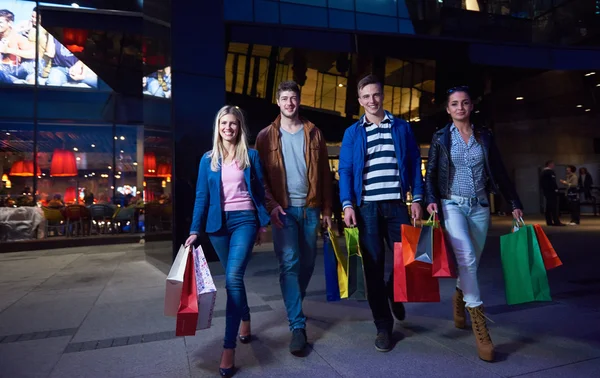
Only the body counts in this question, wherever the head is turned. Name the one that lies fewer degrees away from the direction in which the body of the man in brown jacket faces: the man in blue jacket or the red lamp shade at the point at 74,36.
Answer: the man in blue jacket

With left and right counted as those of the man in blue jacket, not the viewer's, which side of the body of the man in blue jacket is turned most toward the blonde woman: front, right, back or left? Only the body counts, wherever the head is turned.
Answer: right

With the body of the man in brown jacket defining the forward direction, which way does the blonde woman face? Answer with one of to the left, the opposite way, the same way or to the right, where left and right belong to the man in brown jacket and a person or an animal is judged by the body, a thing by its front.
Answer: the same way

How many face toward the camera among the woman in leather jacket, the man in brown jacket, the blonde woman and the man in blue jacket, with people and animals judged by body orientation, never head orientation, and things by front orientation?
4

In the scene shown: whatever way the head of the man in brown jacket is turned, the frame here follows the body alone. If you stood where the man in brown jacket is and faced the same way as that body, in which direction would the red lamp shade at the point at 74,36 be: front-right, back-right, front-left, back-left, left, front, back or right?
back-right

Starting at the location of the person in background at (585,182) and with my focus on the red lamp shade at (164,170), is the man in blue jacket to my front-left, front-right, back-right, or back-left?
front-left

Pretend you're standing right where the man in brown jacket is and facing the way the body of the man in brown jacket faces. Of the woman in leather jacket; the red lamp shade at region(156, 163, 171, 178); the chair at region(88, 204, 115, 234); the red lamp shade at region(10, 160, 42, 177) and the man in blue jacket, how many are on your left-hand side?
2

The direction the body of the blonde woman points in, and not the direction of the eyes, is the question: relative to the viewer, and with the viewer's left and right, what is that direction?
facing the viewer

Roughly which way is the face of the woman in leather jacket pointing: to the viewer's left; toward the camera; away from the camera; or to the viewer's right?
toward the camera

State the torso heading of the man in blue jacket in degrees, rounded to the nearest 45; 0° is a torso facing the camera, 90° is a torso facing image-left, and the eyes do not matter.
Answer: approximately 0°

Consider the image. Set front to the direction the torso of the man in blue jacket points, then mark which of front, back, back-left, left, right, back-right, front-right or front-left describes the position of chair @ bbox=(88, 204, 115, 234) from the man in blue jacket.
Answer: back-right

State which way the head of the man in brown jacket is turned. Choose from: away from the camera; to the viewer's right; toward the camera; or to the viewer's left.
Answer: toward the camera

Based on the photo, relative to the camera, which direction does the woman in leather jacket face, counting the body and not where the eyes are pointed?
toward the camera

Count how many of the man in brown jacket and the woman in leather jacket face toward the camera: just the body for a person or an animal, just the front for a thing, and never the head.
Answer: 2

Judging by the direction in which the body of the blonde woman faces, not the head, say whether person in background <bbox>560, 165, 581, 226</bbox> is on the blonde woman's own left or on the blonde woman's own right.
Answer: on the blonde woman's own left
